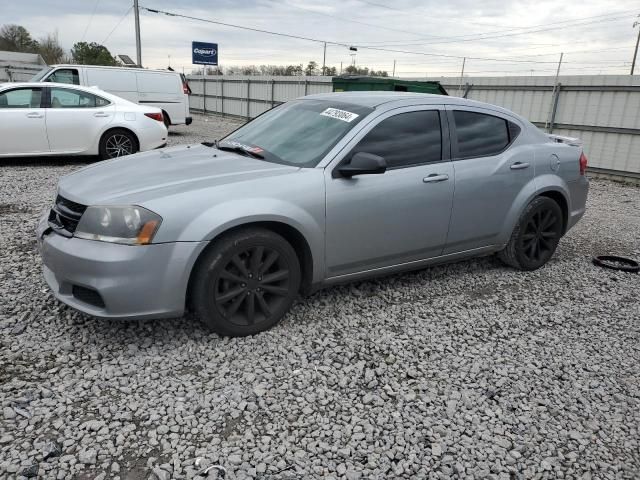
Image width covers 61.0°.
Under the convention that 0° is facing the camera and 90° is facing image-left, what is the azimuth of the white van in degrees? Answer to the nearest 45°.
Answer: approximately 90°

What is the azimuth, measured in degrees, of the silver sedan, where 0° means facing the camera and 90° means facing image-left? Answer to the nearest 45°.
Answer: approximately 45°

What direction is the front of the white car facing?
to the viewer's left

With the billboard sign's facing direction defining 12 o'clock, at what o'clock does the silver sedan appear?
The silver sedan is roughly at 12 o'clock from the billboard sign.

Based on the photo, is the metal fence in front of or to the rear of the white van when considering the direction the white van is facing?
to the rear

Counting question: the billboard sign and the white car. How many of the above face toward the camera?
1

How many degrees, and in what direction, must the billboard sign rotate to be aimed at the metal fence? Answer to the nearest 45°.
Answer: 0° — it already faces it

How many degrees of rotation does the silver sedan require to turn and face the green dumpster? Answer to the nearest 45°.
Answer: approximately 135° to its right
